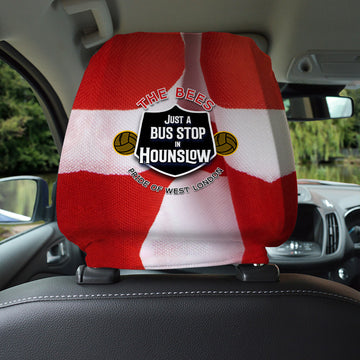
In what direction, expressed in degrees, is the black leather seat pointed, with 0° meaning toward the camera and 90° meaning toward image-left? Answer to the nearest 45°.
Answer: approximately 180°
